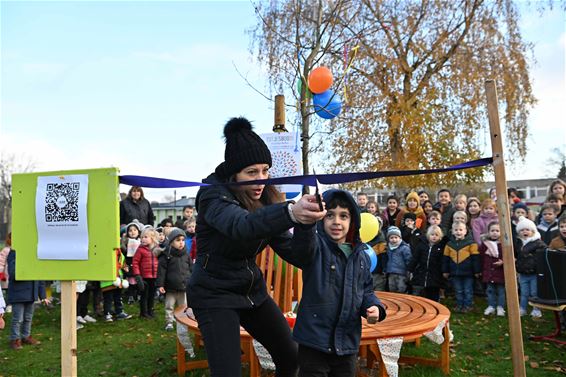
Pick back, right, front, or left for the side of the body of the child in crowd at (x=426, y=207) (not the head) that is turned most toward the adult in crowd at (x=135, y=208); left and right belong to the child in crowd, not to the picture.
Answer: right

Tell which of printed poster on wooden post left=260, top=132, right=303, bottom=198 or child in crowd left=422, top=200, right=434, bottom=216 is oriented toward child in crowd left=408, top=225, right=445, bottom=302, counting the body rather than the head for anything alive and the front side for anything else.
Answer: child in crowd left=422, top=200, right=434, bottom=216

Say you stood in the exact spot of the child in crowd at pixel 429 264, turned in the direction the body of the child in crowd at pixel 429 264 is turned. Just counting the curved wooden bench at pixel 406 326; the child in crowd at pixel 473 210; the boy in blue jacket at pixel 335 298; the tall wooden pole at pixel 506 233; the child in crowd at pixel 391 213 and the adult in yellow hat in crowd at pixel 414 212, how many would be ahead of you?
3

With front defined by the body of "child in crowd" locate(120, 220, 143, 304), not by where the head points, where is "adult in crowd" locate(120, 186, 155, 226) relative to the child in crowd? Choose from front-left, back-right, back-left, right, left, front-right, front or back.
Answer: back
